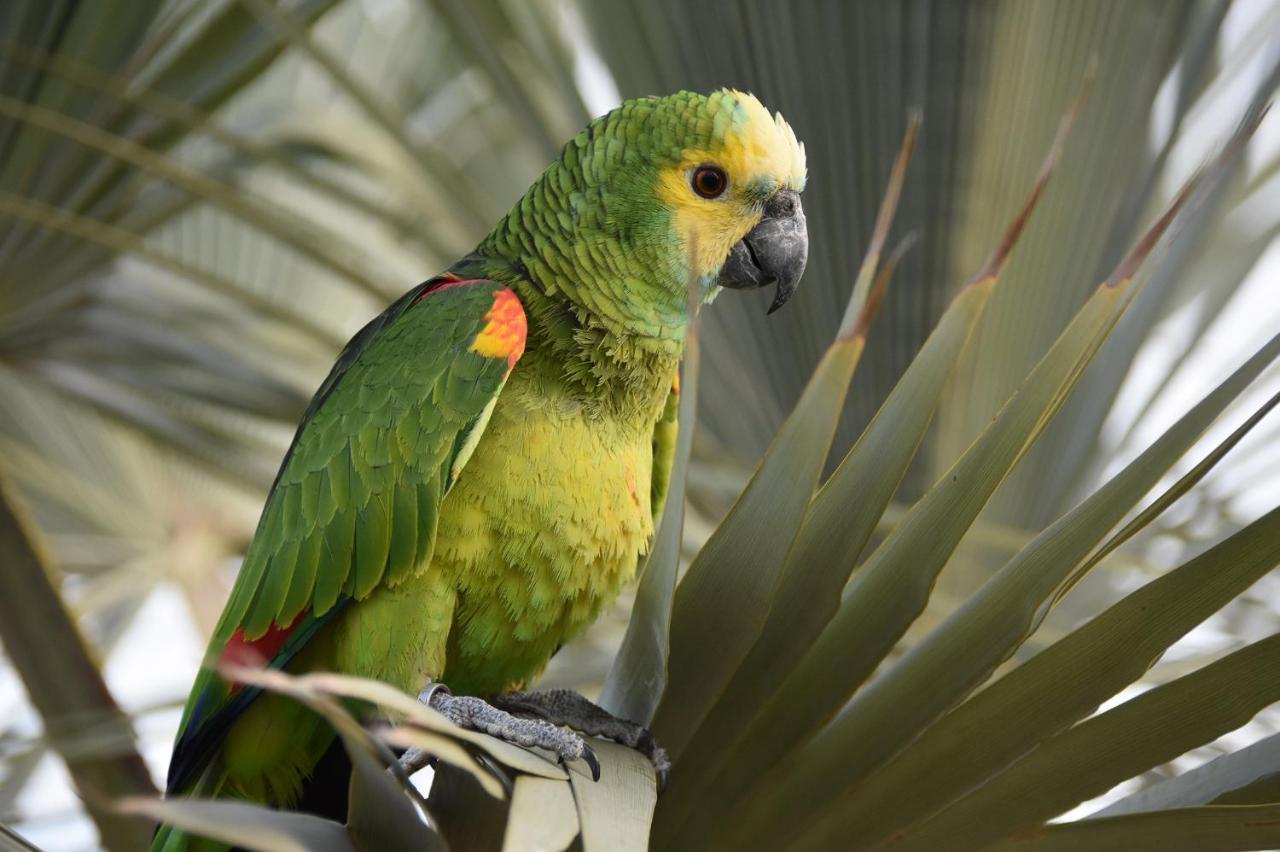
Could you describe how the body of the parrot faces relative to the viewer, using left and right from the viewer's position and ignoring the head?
facing the viewer and to the right of the viewer
